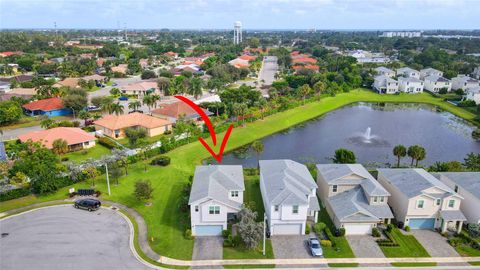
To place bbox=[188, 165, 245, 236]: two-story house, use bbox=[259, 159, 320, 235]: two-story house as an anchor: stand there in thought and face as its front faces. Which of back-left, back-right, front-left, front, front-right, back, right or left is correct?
right

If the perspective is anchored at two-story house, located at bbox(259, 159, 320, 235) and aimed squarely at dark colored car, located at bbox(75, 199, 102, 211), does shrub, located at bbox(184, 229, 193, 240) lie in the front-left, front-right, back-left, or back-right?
front-left

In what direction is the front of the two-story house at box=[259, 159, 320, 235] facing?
toward the camera

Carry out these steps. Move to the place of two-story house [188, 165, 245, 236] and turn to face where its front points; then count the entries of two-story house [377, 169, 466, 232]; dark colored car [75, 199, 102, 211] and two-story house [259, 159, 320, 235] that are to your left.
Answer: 2

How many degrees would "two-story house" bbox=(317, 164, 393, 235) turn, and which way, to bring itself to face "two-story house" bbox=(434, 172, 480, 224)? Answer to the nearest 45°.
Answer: approximately 135° to its left

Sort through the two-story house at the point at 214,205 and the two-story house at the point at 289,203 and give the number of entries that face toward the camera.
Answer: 2

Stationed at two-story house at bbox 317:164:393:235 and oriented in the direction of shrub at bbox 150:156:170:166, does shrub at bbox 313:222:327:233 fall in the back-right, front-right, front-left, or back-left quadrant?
front-left

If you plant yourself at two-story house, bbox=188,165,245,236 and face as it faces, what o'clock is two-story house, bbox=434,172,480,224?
two-story house, bbox=434,172,480,224 is roughly at 9 o'clock from two-story house, bbox=188,165,245,236.

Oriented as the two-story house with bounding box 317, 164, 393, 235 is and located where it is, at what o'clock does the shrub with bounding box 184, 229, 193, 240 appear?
The shrub is roughly at 2 o'clock from the two-story house.

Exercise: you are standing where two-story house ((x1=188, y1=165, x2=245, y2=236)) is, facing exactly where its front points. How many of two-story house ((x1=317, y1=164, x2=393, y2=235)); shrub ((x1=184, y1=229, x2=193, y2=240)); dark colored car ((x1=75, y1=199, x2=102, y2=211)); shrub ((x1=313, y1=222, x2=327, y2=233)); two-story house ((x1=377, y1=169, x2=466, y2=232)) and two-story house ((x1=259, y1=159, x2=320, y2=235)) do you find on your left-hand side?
4

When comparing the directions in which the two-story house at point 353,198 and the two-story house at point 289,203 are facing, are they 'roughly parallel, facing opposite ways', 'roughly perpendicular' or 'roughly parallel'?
roughly parallel

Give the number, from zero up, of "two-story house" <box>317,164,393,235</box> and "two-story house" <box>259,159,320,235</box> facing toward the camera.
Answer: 2

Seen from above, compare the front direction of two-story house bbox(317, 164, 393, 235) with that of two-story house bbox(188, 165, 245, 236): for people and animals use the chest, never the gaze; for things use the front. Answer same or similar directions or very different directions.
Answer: same or similar directions

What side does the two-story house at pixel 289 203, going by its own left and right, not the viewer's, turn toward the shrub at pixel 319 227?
left

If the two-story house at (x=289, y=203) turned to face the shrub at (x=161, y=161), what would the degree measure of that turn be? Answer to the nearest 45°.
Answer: approximately 135° to its right

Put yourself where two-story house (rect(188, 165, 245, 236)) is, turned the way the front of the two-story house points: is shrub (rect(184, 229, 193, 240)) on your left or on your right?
on your right

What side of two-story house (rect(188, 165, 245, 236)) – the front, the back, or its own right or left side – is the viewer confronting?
front
